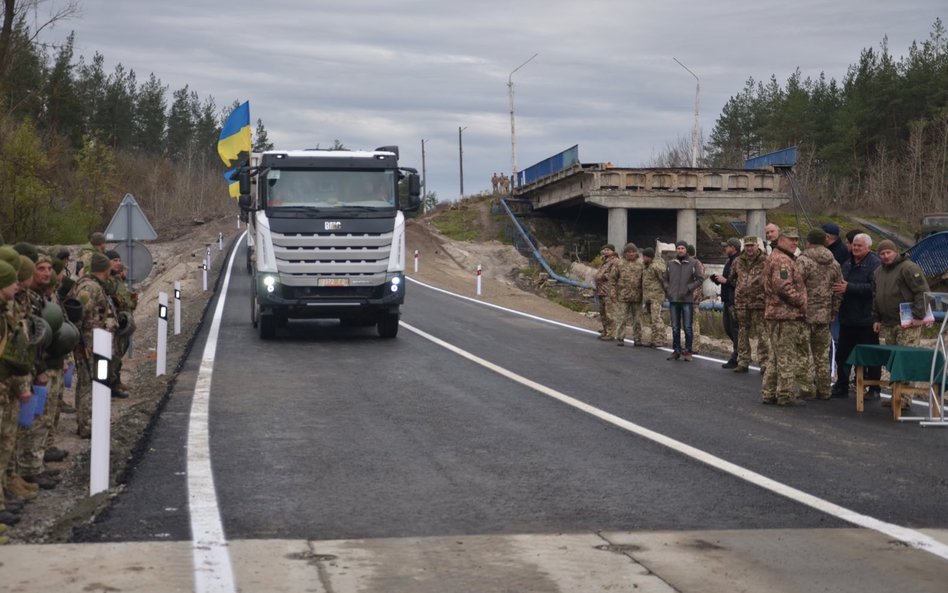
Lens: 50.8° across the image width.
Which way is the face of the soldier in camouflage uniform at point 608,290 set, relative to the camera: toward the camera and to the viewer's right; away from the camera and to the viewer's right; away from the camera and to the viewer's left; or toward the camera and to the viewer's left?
toward the camera and to the viewer's left

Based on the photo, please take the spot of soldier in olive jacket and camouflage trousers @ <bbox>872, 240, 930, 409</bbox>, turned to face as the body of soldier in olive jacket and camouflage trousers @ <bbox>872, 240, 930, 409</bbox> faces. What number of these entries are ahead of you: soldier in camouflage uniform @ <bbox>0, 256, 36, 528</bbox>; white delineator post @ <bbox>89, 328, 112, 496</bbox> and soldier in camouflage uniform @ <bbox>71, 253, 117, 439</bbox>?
3

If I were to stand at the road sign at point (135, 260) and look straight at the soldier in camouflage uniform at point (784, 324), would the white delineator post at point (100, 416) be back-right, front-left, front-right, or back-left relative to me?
front-right

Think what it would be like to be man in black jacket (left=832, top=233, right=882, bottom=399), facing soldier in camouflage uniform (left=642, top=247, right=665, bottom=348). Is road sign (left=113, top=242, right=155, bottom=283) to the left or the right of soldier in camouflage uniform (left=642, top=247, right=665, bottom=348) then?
left

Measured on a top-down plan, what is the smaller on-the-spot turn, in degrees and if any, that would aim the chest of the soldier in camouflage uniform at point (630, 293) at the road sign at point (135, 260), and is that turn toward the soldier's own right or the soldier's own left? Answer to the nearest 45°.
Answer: approximately 45° to the soldier's own right

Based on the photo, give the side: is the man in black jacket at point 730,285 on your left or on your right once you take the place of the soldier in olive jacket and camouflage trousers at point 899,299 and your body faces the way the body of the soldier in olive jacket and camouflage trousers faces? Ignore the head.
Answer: on your right

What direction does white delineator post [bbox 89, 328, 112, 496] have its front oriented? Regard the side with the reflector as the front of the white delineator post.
toward the camera

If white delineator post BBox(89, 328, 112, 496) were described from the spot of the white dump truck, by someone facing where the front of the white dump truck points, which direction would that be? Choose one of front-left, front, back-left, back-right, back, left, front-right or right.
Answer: front

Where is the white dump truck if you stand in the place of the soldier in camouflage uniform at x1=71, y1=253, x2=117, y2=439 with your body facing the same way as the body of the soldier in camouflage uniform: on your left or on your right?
on your left

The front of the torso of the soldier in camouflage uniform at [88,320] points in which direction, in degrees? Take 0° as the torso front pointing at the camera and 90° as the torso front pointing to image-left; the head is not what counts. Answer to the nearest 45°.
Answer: approximately 270°

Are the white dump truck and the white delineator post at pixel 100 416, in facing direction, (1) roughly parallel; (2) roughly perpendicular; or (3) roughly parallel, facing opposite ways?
roughly parallel

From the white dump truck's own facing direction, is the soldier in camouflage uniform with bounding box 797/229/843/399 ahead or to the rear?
ahead

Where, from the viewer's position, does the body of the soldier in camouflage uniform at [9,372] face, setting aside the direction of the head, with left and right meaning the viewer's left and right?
facing to the right of the viewer

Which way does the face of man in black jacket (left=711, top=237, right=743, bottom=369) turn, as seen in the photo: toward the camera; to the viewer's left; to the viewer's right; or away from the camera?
to the viewer's left

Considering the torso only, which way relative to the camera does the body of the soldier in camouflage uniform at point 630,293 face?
toward the camera

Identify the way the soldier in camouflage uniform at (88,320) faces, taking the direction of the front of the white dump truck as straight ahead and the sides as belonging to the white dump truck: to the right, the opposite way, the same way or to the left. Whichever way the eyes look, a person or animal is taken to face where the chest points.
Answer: to the left

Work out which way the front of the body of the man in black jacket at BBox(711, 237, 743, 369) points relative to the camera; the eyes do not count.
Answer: to the viewer's left

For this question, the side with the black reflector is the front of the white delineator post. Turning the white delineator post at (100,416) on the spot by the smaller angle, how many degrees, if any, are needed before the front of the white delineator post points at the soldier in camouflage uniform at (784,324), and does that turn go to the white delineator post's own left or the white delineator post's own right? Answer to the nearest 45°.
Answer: approximately 90° to the white delineator post's own left

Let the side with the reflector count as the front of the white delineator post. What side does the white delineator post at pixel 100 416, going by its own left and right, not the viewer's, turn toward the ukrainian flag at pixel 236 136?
back
